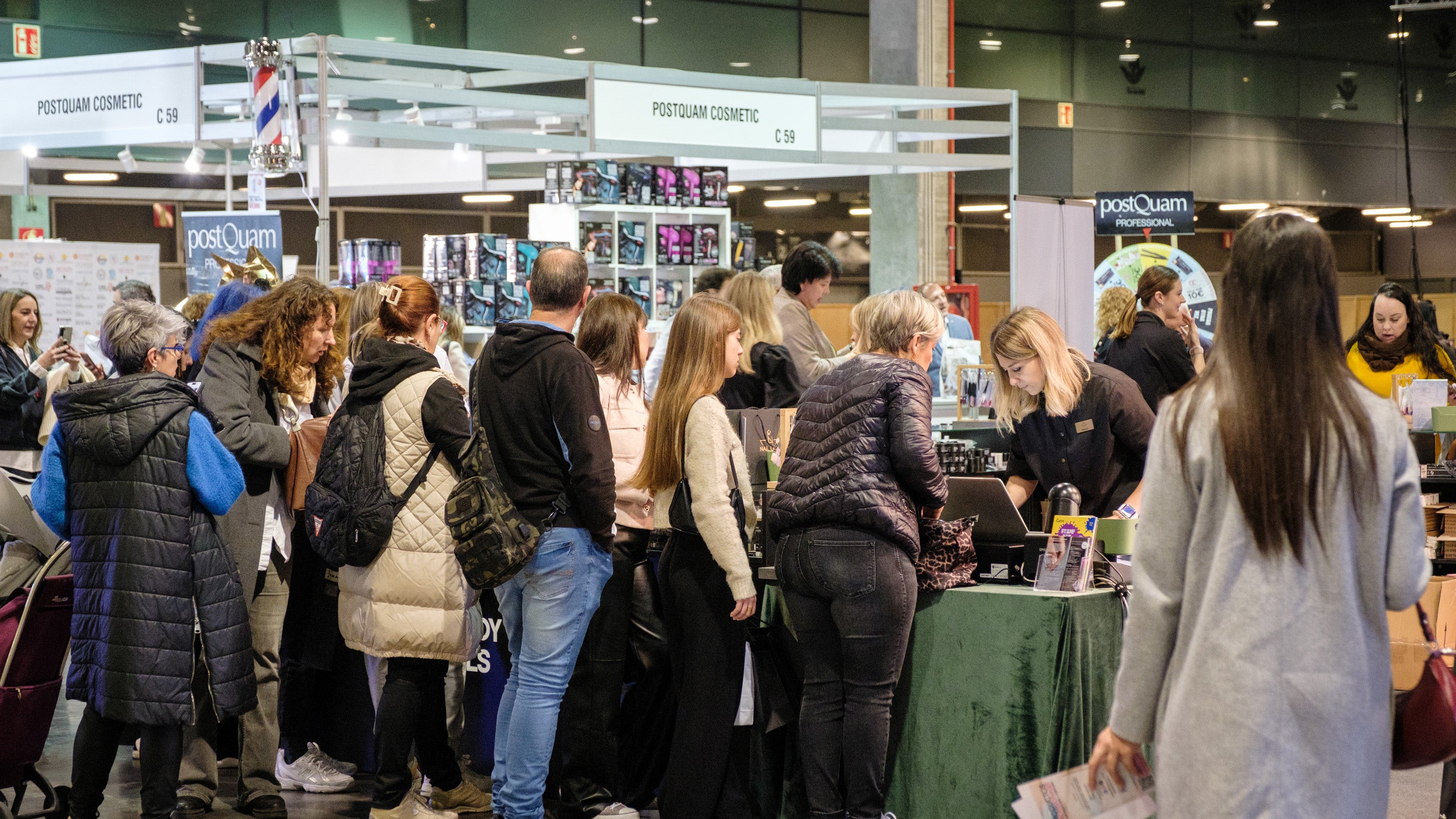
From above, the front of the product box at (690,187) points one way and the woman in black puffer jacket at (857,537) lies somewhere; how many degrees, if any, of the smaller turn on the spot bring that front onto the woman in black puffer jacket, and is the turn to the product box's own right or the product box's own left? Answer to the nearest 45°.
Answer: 0° — it already faces them

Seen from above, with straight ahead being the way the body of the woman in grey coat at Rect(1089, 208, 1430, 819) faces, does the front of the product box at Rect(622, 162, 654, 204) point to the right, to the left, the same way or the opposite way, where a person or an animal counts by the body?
the opposite way

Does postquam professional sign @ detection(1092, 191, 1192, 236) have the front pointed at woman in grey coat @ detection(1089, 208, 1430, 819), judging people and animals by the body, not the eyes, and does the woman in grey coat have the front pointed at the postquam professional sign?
yes

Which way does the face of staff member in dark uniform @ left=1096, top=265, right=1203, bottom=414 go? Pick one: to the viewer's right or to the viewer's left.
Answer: to the viewer's right

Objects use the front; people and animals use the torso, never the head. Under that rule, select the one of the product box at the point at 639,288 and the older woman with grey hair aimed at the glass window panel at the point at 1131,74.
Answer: the older woman with grey hair

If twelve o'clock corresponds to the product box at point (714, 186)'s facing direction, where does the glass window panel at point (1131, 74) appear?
The glass window panel is roughly at 7 o'clock from the product box.

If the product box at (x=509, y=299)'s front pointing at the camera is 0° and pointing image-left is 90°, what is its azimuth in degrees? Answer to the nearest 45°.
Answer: approximately 0°

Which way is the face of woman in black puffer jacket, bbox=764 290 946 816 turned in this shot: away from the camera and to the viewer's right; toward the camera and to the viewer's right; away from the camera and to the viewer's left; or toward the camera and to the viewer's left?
away from the camera and to the viewer's right

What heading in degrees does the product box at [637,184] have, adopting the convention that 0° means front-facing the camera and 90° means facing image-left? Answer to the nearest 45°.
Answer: approximately 0°

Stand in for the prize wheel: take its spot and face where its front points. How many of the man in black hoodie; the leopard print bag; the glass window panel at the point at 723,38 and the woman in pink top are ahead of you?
3

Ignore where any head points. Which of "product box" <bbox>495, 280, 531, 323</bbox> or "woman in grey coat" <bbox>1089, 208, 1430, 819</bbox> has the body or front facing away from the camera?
the woman in grey coat
